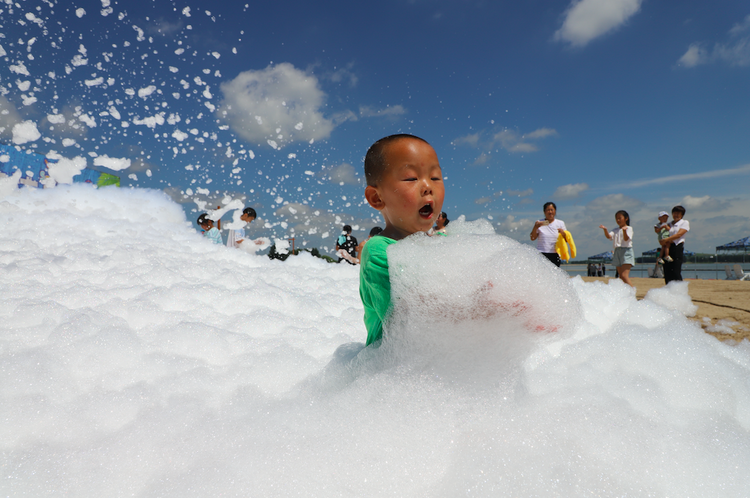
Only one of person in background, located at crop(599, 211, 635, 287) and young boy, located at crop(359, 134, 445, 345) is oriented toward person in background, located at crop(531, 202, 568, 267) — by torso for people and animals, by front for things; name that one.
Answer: person in background, located at crop(599, 211, 635, 287)

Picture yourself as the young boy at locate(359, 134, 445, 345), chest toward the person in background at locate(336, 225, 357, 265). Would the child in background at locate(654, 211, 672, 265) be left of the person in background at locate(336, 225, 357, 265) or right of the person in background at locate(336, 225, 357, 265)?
right

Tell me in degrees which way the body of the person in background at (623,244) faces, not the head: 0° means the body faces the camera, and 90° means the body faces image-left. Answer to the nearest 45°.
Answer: approximately 45°

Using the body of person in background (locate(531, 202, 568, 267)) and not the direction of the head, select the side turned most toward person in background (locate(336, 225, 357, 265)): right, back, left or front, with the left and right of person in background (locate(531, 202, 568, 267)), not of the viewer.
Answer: right

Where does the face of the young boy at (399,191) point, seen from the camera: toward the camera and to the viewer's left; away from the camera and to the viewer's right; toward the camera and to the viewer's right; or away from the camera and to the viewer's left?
toward the camera and to the viewer's right

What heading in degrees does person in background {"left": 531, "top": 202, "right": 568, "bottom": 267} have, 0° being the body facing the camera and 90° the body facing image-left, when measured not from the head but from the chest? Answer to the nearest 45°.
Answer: approximately 0°

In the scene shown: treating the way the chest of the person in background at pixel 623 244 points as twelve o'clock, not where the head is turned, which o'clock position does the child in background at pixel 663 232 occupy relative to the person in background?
The child in background is roughly at 6 o'clock from the person in background.

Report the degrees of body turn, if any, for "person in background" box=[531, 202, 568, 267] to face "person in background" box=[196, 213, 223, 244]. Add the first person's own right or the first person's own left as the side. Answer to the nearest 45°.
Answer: approximately 90° to the first person's own right

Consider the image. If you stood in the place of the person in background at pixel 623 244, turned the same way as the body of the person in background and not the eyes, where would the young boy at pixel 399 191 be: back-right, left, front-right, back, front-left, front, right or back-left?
front-left
